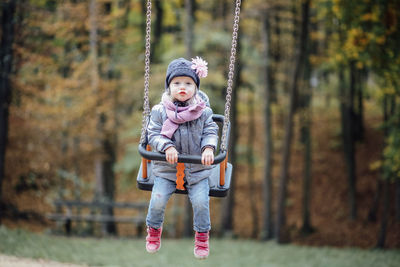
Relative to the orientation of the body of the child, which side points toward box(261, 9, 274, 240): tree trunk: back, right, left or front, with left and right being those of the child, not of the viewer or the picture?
back

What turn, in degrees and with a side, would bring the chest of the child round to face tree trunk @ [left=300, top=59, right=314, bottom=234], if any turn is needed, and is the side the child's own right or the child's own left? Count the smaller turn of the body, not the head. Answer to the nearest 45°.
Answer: approximately 180°

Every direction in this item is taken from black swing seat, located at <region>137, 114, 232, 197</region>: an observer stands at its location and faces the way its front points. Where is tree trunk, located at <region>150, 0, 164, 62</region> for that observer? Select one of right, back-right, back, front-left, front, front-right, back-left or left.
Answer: back

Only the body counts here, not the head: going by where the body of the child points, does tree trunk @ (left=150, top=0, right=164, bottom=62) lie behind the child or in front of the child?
behind

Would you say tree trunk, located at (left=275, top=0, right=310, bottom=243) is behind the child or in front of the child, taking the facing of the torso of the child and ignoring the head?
behind

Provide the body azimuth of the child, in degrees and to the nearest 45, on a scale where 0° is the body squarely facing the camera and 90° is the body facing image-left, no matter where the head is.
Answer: approximately 0°

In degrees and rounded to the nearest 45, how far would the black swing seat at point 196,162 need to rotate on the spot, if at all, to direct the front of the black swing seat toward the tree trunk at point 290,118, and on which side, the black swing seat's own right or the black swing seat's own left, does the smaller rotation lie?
approximately 180°

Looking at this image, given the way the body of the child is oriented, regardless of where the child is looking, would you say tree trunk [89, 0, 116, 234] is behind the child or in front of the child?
behind

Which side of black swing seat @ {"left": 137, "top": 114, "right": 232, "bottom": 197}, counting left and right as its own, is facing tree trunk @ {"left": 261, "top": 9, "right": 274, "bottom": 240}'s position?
back
